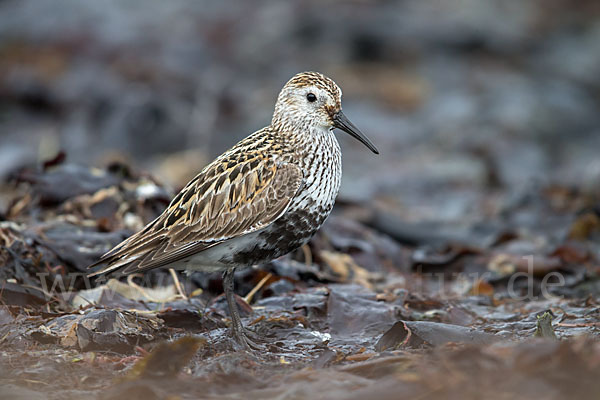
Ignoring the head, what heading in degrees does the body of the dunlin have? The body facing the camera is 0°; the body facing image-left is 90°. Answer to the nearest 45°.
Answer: approximately 270°
